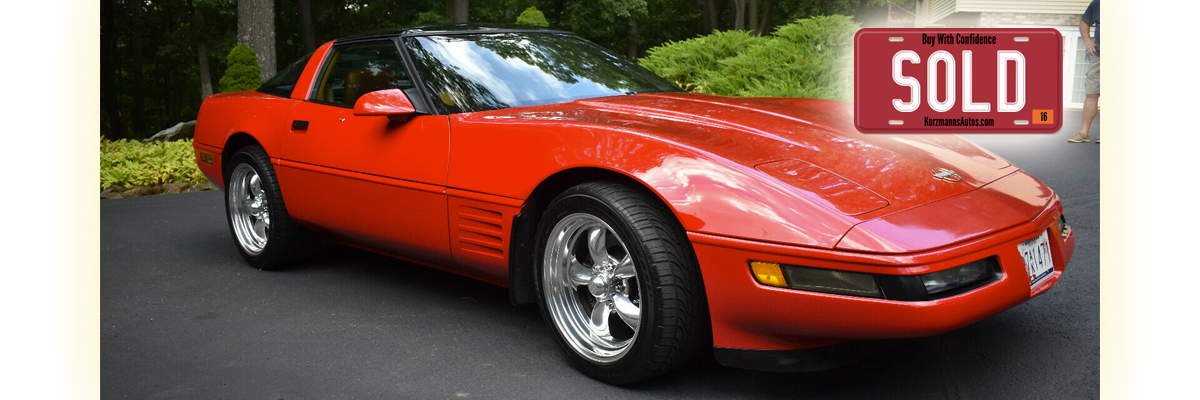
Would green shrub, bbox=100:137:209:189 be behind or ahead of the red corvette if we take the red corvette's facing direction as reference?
behind

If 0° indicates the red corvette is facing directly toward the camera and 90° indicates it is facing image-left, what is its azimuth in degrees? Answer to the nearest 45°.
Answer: approximately 315°

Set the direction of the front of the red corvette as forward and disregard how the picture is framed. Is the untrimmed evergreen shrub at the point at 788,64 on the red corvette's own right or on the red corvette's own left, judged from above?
on the red corvette's own left

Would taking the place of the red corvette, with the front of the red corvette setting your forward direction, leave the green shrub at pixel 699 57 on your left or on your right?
on your left
